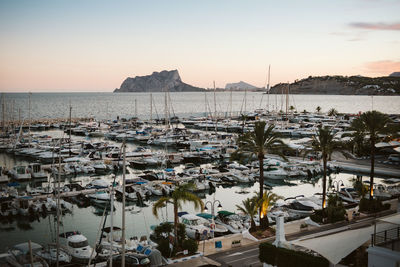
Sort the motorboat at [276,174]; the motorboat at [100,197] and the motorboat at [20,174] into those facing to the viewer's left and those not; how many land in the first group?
2

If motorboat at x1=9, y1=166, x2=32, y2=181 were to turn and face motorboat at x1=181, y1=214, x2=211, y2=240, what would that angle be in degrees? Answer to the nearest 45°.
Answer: approximately 90° to its left

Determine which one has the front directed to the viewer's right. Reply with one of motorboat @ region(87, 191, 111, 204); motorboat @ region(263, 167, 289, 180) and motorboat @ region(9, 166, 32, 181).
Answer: motorboat @ region(263, 167, 289, 180)

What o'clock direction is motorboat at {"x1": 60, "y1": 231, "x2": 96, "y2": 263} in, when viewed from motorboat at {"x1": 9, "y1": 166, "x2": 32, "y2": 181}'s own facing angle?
motorboat at {"x1": 60, "y1": 231, "x2": 96, "y2": 263} is roughly at 9 o'clock from motorboat at {"x1": 9, "y1": 166, "x2": 32, "y2": 181}.

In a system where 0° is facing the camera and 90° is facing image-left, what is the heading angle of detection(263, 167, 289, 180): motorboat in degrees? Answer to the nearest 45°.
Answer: approximately 270°

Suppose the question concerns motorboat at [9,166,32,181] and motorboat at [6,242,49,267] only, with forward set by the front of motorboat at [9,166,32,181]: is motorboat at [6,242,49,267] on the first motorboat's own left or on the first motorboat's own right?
on the first motorboat's own left

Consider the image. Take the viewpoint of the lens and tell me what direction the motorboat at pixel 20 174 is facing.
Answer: facing to the left of the viewer

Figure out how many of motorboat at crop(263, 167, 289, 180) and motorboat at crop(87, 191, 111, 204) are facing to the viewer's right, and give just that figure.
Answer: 1

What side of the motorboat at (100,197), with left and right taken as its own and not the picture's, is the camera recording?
left

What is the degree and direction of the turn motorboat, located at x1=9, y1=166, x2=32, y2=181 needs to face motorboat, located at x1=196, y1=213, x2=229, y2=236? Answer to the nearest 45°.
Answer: approximately 135° to its left
